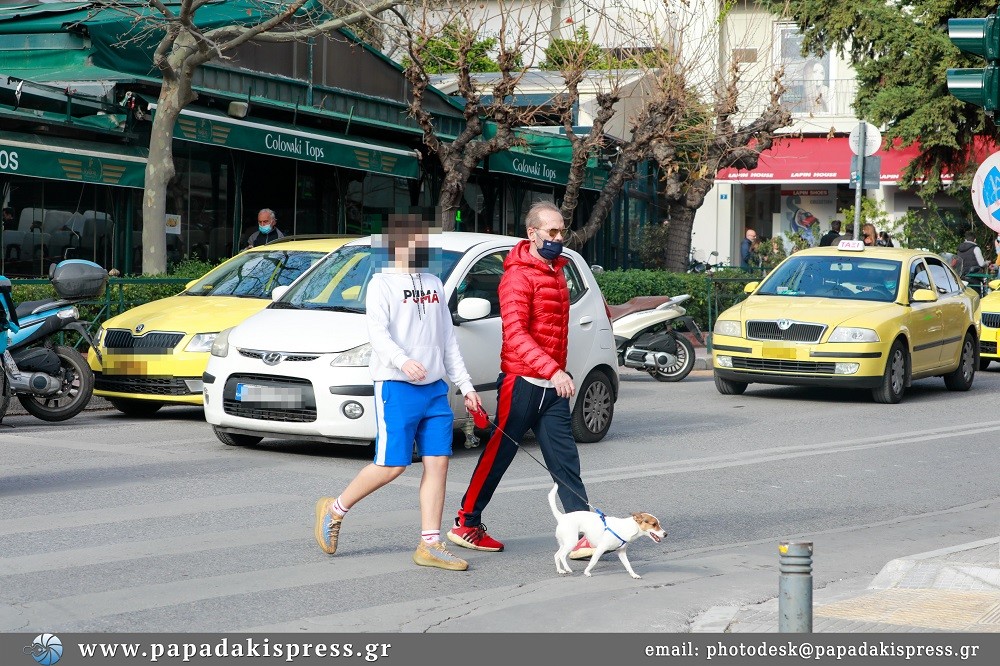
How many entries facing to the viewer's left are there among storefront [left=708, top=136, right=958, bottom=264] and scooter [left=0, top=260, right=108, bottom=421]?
1

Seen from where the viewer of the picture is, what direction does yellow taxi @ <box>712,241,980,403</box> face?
facing the viewer and to the left of the viewer

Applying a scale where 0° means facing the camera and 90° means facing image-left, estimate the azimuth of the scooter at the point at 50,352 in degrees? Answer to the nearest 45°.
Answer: approximately 90°

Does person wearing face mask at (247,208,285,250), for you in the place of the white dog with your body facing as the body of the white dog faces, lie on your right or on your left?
on your left

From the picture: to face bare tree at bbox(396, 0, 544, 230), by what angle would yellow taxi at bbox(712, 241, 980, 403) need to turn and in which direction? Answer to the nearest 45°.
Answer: approximately 90° to its right

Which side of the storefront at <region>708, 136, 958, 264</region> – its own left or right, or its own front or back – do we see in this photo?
front

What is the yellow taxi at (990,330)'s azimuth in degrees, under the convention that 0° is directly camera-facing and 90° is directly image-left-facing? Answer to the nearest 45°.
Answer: approximately 45°

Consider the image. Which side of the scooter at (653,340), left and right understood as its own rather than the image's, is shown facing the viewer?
left

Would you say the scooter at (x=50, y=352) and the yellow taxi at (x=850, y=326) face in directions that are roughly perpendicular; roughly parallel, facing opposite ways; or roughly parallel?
roughly parallel

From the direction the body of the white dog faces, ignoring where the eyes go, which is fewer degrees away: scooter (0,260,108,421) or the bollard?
the bollard

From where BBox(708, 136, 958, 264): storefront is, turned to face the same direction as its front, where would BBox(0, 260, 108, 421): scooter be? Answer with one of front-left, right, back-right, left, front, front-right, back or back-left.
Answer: front

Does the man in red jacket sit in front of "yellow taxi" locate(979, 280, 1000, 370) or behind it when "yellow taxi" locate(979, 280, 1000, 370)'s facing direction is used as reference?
in front
